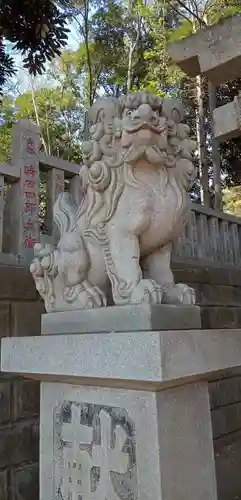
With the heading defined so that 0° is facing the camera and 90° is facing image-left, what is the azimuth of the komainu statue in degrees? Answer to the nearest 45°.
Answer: approximately 315°

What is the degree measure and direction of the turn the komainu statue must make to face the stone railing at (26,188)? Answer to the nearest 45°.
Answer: approximately 180°
